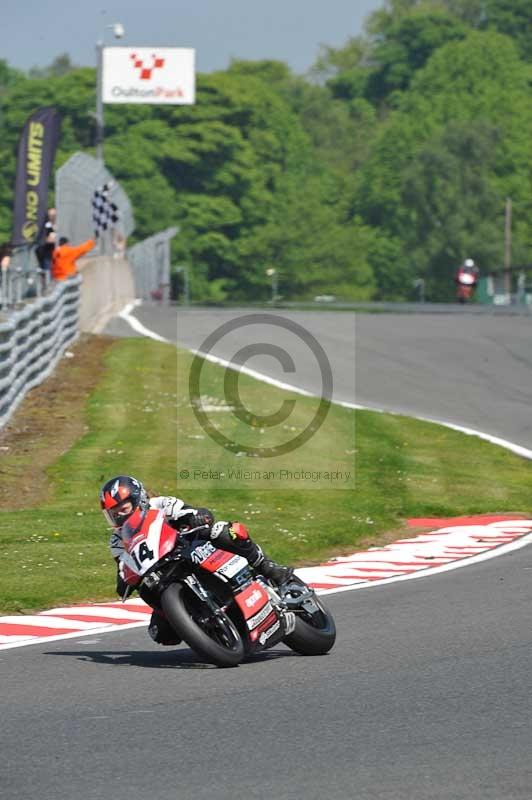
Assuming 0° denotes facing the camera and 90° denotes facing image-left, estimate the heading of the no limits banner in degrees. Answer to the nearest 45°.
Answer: approximately 0°

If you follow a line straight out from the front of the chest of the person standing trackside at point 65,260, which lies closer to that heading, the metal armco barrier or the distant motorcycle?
the distant motorcycle

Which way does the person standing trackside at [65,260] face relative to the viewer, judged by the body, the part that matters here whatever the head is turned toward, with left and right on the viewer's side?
facing away from the viewer and to the right of the viewer

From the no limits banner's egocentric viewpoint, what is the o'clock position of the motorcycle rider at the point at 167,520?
The motorcycle rider is roughly at 12 o'clock from the no limits banner.

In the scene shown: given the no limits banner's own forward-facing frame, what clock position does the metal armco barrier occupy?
The metal armco barrier is roughly at 12 o'clock from the no limits banner.

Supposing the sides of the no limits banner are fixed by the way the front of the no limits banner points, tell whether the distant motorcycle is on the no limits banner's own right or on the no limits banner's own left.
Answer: on the no limits banner's own left

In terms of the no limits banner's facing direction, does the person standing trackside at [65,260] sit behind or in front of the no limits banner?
in front

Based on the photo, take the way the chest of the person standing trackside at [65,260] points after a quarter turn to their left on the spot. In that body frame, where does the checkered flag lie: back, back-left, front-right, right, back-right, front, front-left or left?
front-right

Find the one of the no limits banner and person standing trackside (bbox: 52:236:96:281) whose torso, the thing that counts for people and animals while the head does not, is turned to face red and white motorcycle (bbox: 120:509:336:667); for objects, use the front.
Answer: the no limits banner

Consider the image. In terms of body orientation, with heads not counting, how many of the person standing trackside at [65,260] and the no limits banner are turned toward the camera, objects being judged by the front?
1

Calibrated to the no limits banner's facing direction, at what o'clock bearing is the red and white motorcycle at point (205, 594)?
The red and white motorcycle is roughly at 12 o'clock from the no limits banner.
